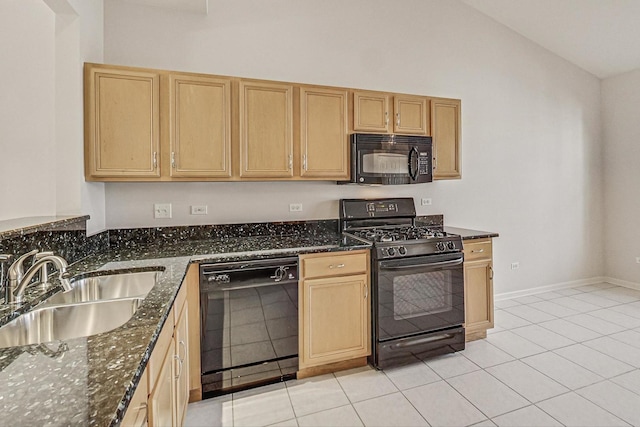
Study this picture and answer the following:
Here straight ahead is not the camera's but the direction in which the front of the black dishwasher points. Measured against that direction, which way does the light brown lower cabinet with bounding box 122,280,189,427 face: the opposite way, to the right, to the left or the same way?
to the left

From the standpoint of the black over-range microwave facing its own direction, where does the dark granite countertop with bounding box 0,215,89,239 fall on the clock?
The dark granite countertop is roughly at 3 o'clock from the black over-range microwave.

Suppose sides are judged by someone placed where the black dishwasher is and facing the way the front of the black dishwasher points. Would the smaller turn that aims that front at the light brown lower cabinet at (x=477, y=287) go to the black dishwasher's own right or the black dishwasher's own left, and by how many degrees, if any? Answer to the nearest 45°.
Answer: approximately 90° to the black dishwasher's own left

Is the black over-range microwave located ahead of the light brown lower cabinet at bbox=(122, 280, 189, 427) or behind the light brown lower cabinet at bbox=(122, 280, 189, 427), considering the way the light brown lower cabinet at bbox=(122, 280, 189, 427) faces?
ahead

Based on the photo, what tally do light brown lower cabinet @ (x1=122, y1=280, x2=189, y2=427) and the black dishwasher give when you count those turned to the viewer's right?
1

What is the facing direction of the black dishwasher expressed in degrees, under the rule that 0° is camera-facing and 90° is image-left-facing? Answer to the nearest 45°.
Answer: approximately 0°

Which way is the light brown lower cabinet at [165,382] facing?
to the viewer's right
